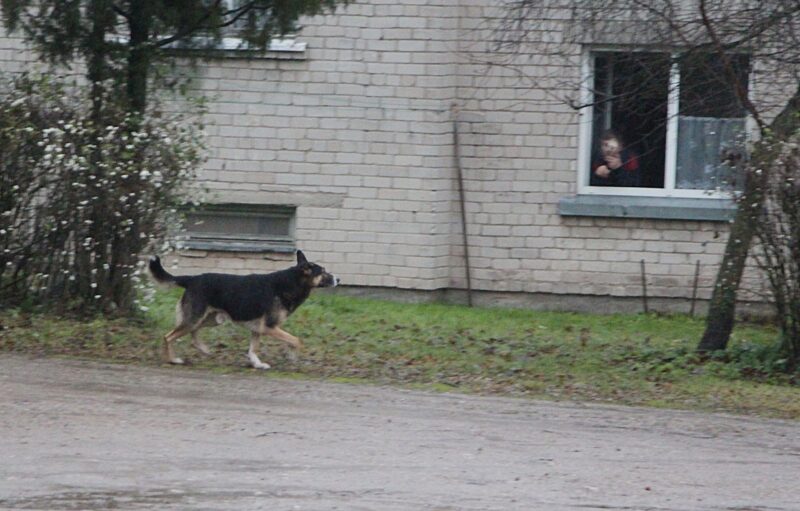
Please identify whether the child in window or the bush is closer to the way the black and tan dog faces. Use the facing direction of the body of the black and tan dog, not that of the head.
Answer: the child in window

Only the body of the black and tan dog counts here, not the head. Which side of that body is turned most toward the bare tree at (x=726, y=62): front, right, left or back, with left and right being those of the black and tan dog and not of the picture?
front

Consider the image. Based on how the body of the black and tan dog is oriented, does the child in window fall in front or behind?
in front

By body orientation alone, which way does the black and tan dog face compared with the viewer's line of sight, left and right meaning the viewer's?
facing to the right of the viewer

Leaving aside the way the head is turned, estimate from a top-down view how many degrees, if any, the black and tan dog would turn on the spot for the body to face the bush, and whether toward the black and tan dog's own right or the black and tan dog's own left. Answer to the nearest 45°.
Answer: approximately 135° to the black and tan dog's own left

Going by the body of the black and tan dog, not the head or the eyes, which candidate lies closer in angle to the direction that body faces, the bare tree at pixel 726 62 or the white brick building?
the bare tree
